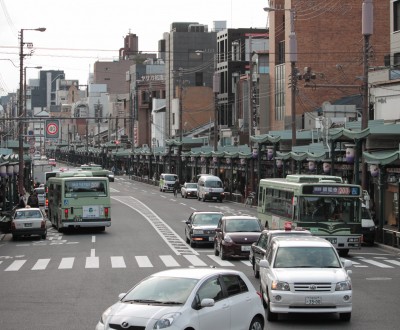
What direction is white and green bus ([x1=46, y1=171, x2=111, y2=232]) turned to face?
away from the camera

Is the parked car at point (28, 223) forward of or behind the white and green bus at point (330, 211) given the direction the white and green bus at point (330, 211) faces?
behind

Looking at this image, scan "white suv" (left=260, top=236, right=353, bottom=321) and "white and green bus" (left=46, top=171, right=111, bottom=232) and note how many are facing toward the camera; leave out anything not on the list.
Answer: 1

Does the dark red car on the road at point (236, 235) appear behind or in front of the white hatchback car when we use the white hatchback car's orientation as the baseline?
behind

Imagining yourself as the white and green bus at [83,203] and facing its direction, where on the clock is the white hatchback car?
The white hatchback car is roughly at 6 o'clock from the white and green bus.

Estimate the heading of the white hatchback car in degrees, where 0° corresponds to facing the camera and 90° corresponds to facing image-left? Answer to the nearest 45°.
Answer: approximately 45°

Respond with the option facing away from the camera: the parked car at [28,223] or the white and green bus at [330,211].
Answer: the parked car

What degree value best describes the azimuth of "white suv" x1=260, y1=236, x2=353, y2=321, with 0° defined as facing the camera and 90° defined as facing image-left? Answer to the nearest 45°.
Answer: approximately 0°

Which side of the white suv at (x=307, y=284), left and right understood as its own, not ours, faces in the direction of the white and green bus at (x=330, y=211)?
back

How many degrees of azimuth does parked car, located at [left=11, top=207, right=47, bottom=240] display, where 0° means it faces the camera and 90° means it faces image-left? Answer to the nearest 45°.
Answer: approximately 180°
